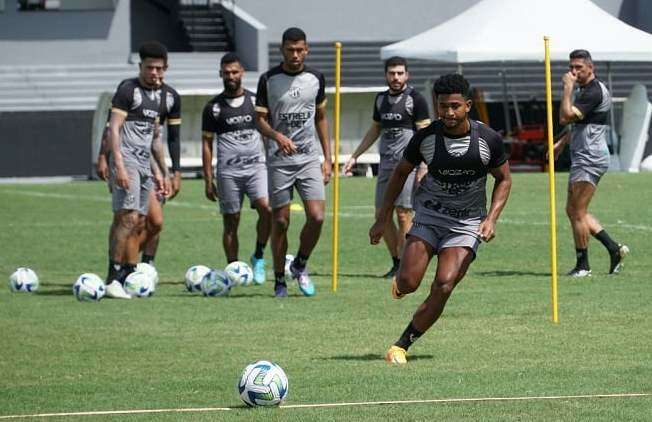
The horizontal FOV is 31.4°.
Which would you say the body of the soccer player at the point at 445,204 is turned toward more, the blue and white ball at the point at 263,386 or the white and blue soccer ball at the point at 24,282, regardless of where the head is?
the blue and white ball

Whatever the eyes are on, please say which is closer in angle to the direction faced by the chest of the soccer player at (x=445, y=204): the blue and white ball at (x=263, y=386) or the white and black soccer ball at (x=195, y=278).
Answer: the blue and white ball

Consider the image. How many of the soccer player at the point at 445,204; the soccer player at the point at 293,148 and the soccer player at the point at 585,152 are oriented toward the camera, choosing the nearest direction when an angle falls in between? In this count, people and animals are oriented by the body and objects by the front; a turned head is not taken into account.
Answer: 2

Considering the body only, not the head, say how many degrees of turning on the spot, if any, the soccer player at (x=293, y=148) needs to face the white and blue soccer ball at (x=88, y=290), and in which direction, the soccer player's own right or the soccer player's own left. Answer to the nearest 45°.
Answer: approximately 90° to the soccer player's own right

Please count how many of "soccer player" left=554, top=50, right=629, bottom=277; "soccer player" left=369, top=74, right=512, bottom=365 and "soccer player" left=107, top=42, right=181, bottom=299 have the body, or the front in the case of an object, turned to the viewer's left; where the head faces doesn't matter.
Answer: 1

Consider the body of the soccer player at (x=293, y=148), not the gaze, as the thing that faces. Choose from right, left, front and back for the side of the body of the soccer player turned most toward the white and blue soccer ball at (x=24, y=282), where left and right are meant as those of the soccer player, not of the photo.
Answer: right

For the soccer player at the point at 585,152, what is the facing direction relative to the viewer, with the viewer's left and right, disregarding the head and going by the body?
facing to the left of the viewer

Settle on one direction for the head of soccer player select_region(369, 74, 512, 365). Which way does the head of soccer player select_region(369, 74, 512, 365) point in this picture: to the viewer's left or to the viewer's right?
to the viewer's left
